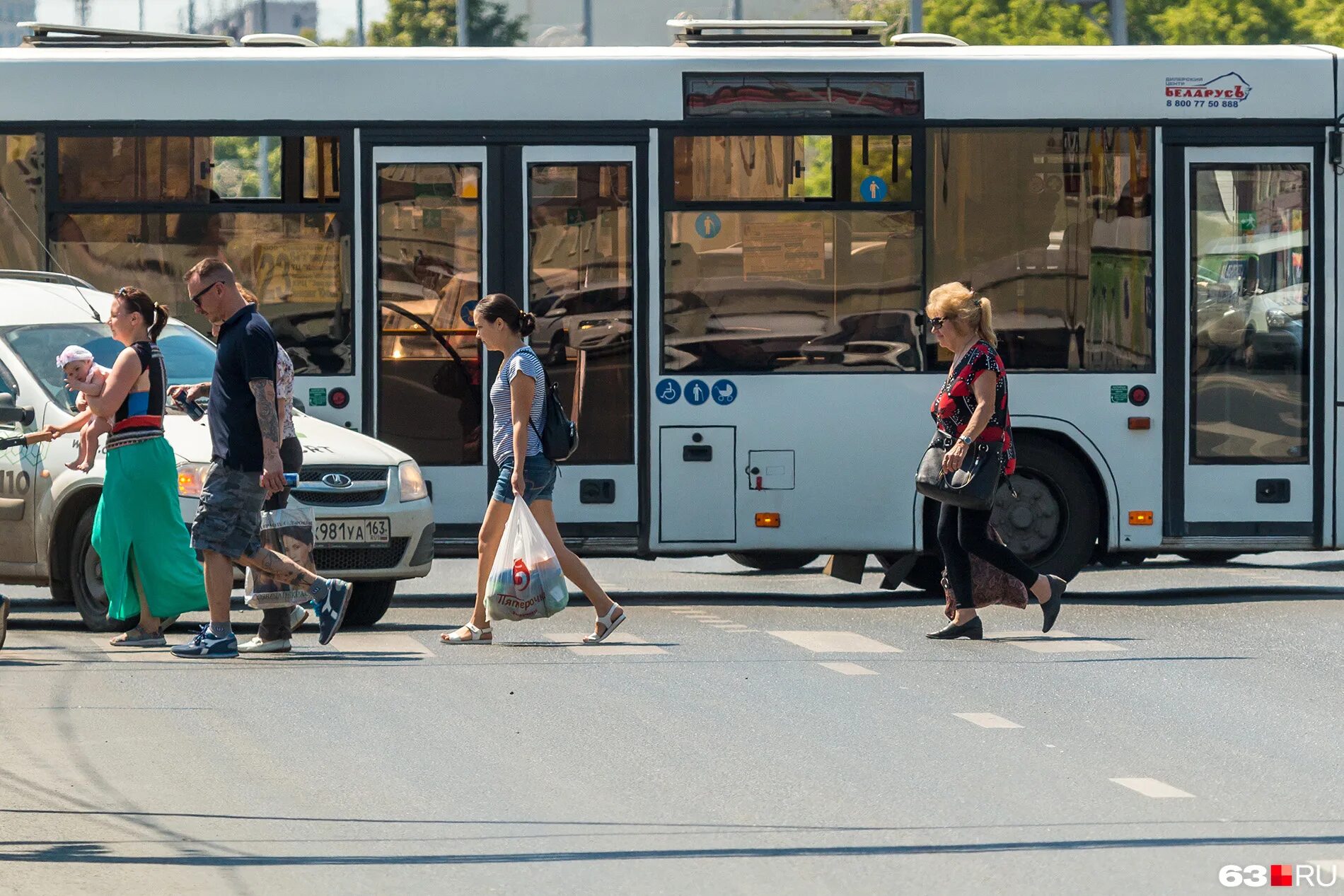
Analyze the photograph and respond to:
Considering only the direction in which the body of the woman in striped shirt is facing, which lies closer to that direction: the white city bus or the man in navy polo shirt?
the man in navy polo shirt

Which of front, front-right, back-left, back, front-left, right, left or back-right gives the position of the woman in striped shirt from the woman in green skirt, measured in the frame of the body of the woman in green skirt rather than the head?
back

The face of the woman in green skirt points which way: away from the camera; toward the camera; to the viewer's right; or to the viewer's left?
to the viewer's left

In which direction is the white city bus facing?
to the viewer's right

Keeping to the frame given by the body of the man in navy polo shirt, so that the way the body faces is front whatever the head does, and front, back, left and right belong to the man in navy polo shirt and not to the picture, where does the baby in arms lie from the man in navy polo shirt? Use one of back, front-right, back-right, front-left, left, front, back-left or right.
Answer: front-right

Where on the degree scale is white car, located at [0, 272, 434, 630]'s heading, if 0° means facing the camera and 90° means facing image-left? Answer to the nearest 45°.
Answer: approximately 315°
